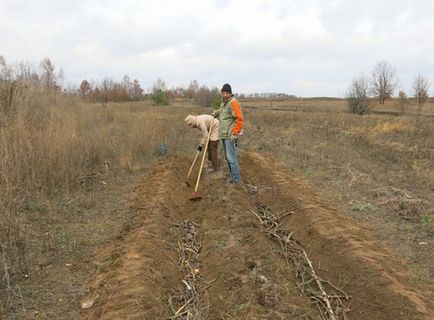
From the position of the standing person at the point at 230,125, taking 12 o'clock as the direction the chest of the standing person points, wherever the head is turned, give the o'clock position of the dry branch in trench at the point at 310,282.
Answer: The dry branch in trench is roughly at 10 o'clock from the standing person.

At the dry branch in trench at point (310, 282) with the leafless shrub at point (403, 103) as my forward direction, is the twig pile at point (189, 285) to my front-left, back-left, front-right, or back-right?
back-left

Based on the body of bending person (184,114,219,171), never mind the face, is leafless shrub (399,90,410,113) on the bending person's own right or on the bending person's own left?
on the bending person's own right

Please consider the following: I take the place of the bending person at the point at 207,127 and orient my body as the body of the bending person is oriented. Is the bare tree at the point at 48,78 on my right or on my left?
on my right

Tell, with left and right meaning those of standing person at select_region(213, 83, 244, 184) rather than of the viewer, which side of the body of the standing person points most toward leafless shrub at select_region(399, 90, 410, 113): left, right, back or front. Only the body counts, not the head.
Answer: back

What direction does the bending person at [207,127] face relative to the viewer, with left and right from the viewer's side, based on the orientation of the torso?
facing to the left of the viewer

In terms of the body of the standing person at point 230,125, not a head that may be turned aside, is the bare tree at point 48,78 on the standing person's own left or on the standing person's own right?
on the standing person's own right

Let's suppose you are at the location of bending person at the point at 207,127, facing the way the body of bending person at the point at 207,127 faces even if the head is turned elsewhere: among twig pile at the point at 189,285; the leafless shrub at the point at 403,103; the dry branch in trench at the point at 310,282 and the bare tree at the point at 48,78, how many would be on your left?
2
